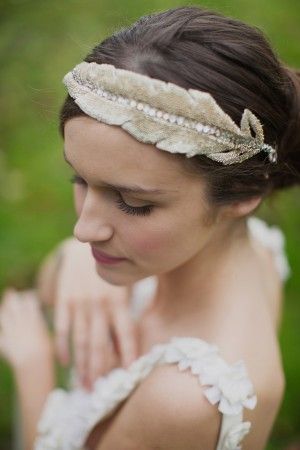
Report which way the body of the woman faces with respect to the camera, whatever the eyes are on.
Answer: to the viewer's left

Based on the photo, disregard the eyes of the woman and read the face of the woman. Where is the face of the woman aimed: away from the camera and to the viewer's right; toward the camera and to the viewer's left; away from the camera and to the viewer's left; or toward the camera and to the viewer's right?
toward the camera and to the viewer's left
